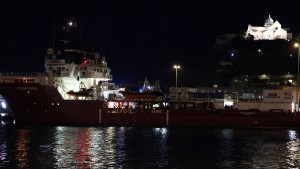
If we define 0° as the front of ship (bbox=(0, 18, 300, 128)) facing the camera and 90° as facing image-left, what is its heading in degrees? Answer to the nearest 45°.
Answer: approximately 90°
